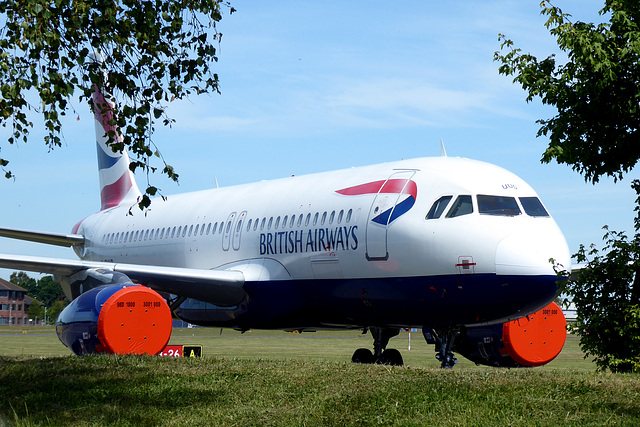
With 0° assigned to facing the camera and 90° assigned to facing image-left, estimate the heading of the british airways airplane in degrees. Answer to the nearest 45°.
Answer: approximately 315°

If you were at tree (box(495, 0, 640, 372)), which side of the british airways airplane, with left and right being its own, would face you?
front
